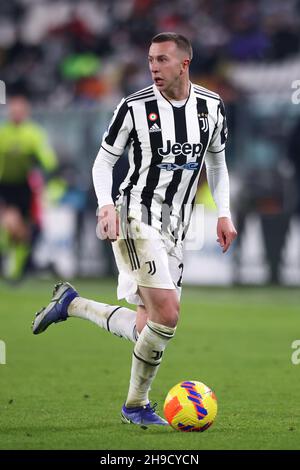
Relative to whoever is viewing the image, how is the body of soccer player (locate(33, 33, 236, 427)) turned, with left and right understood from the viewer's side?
facing the viewer and to the right of the viewer

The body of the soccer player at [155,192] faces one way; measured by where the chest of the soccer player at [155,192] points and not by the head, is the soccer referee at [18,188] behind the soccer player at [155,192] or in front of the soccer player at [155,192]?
behind

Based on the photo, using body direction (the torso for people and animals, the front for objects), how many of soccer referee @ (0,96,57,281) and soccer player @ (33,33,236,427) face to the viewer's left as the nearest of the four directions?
0

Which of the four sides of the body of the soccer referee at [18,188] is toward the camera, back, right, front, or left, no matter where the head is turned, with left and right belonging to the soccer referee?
front

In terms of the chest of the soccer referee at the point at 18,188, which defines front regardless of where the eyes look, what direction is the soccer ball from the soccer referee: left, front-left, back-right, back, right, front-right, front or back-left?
front

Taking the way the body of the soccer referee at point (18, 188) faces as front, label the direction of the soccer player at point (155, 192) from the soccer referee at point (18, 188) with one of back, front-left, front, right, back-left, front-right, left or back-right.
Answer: front
